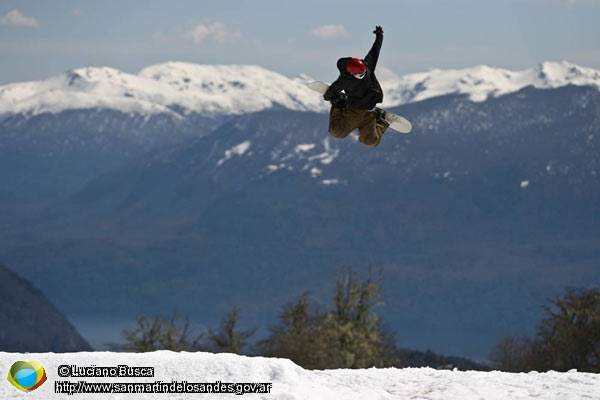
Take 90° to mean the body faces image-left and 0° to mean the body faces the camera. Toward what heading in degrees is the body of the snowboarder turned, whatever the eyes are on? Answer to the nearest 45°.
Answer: approximately 0°
